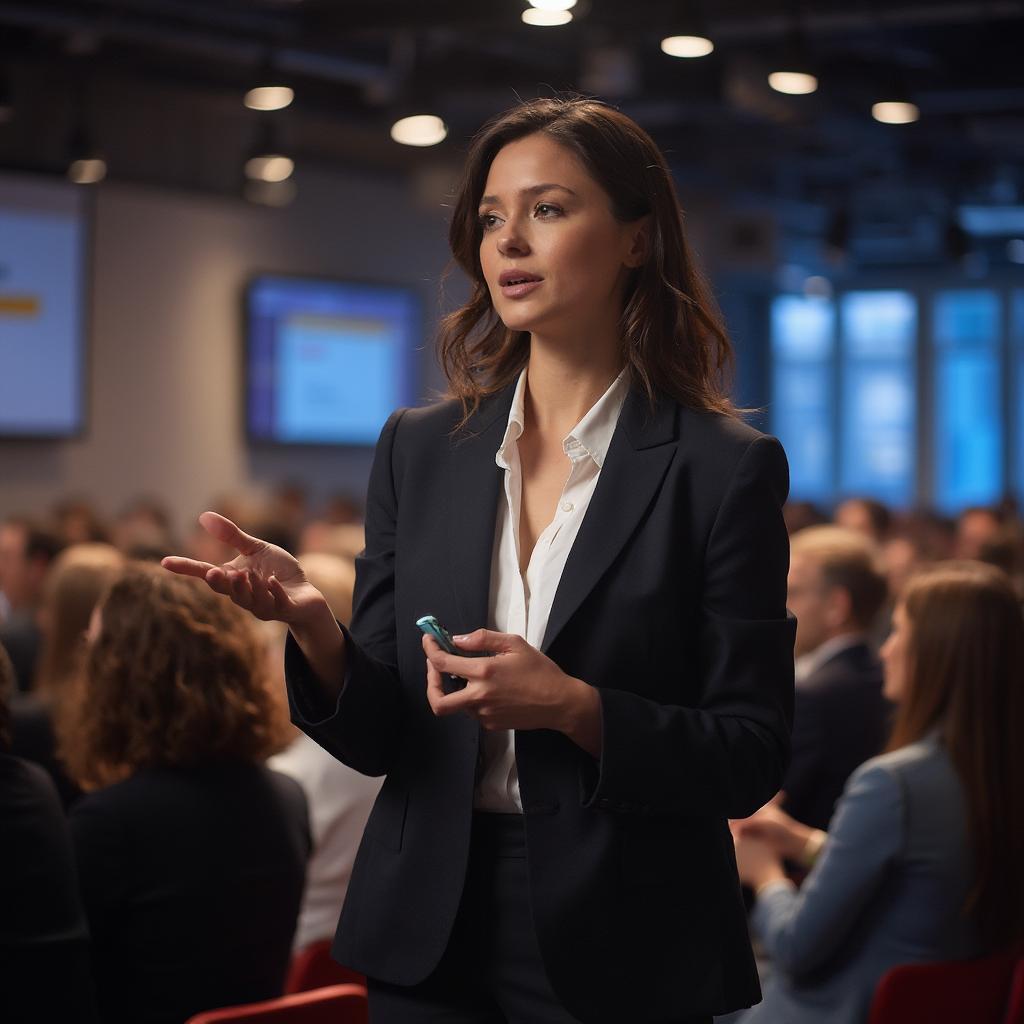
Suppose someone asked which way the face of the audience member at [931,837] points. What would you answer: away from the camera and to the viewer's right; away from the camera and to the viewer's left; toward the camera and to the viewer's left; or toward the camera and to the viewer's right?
away from the camera and to the viewer's left

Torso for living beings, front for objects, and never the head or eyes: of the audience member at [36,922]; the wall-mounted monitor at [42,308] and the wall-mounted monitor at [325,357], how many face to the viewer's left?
0

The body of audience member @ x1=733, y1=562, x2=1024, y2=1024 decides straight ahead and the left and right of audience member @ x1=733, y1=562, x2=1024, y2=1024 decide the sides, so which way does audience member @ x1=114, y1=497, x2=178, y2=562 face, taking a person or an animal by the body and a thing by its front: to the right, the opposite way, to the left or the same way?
the same way

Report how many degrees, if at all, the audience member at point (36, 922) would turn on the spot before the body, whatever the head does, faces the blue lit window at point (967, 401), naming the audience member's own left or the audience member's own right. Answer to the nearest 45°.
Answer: approximately 45° to the audience member's own right

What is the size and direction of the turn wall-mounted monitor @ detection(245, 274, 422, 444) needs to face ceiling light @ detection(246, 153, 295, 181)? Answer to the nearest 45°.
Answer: approximately 45° to its right

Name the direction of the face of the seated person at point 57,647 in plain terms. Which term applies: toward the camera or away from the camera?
away from the camera

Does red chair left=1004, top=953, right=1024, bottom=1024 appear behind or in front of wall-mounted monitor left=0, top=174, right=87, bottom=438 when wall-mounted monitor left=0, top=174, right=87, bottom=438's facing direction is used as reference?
in front

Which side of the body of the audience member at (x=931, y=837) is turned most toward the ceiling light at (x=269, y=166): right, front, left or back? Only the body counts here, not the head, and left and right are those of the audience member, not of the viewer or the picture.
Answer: front

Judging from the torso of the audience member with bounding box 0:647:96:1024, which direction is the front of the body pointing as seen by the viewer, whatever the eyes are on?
away from the camera

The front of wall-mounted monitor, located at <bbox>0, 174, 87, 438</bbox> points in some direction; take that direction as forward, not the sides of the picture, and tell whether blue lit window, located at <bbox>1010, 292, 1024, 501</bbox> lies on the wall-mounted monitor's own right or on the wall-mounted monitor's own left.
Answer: on the wall-mounted monitor's own left

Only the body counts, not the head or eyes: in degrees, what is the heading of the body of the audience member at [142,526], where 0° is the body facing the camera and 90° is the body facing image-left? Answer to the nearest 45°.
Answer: approximately 180°

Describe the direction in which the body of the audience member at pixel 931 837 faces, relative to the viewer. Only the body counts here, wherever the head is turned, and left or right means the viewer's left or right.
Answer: facing away from the viewer and to the left of the viewer

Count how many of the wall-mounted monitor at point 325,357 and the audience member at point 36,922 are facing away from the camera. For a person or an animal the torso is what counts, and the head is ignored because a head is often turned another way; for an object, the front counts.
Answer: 1

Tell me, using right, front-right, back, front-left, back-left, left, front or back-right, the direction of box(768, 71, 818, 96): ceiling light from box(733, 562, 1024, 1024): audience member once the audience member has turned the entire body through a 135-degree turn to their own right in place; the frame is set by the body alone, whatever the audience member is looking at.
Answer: left

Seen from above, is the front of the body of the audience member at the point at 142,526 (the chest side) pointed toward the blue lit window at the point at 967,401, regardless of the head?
no

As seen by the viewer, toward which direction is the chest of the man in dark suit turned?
to the viewer's left

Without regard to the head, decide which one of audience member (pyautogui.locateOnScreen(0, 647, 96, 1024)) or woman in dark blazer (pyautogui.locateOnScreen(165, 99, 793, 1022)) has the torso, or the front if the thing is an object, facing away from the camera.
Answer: the audience member

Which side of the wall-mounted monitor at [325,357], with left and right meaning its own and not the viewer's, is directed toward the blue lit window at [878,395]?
left

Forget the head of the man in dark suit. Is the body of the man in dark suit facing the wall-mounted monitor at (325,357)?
no

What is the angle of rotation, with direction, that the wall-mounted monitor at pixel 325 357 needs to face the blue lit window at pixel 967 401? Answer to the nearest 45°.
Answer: approximately 90° to its left

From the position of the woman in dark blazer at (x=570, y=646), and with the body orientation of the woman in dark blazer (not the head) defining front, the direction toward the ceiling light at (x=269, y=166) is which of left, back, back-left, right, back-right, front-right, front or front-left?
back-right
